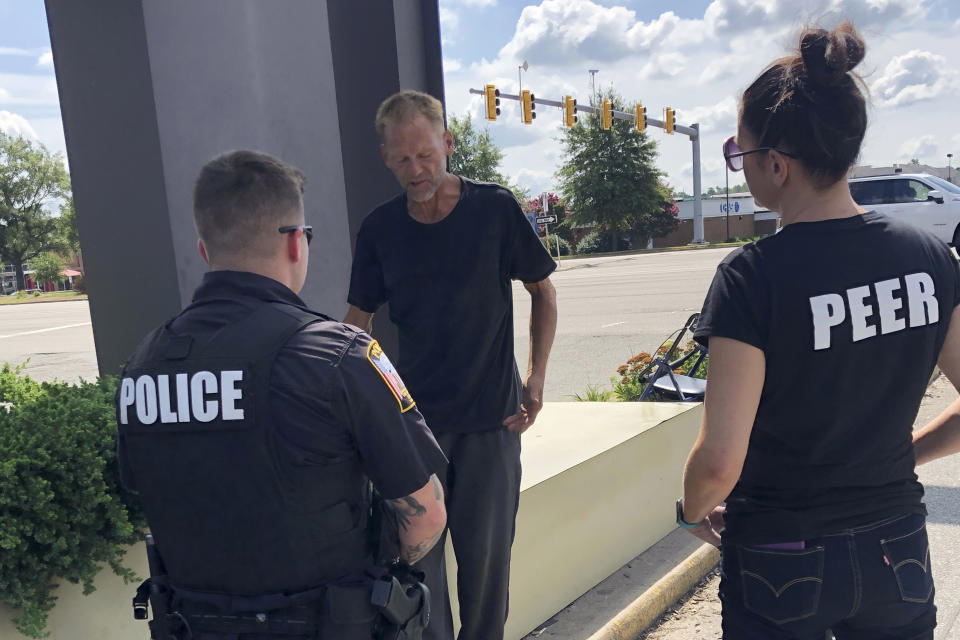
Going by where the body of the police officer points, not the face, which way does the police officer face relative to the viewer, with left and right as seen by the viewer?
facing away from the viewer and to the right of the viewer

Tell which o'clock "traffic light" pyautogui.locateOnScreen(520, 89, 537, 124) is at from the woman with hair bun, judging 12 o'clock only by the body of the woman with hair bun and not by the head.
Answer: The traffic light is roughly at 1 o'clock from the woman with hair bun.

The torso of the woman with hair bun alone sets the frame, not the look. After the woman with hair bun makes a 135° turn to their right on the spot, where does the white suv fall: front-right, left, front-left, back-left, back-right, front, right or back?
left

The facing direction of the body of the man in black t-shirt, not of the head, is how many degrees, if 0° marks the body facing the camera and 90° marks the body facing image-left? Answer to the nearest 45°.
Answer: approximately 0°

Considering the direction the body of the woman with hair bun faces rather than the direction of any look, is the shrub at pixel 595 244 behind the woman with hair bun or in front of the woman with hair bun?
in front

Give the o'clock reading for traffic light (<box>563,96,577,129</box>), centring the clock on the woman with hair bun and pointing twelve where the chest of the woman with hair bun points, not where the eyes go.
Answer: The traffic light is roughly at 1 o'clock from the woman with hair bun.

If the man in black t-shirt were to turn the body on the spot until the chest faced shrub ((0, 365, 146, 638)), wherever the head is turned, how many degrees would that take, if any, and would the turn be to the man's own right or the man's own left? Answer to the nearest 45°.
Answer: approximately 45° to the man's own right

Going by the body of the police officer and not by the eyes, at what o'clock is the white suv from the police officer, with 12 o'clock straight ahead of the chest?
The white suv is roughly at 12 o'clock from the police officer.

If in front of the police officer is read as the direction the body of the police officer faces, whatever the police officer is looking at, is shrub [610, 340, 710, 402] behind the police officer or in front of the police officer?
in front

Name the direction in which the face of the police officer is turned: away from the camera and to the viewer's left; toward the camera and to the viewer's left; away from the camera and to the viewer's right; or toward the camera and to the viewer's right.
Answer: away from the camera and to the viewer's right

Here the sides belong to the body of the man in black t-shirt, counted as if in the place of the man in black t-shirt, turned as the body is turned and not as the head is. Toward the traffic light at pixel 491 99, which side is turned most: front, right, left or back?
back

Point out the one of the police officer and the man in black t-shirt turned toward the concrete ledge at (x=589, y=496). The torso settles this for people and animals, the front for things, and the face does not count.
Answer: the police officer

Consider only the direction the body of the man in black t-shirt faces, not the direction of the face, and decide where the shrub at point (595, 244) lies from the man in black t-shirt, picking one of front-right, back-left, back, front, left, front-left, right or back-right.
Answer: back

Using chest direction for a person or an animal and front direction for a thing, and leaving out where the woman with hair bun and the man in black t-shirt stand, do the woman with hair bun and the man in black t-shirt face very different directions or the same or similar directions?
very different directions

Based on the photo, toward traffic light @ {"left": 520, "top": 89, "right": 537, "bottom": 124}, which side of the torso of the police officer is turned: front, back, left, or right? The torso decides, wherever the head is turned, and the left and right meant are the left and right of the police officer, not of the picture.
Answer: front

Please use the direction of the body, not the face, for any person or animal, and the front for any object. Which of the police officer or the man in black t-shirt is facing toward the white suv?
the police officer
